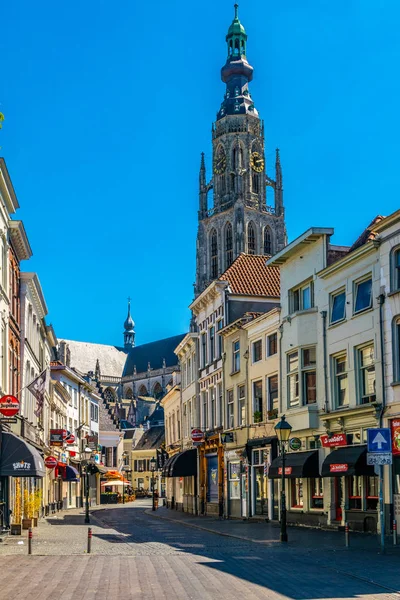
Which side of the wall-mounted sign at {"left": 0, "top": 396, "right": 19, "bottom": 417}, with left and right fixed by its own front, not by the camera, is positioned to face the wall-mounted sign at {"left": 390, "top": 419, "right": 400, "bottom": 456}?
left

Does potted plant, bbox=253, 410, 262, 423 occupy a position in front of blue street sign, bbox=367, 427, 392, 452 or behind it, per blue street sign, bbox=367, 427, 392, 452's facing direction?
behind

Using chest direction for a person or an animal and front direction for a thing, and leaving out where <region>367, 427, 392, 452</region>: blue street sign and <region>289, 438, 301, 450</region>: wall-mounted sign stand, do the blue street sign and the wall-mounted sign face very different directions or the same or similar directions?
same or similar directions

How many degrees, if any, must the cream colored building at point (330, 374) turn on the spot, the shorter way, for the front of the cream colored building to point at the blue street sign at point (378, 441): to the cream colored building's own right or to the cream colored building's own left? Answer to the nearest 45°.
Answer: approximately 45° to the cream colored building's own left

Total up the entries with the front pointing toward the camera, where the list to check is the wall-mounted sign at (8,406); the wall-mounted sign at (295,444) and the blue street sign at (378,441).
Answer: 3

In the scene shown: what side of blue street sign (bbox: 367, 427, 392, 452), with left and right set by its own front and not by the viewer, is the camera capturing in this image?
front

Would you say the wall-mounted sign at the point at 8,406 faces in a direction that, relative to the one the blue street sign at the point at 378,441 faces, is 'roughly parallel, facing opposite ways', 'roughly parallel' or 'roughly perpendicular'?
roughly parallel

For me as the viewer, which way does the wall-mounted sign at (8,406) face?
facing the viewer

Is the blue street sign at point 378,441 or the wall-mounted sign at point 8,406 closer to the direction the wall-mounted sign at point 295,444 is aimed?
the blue street sign

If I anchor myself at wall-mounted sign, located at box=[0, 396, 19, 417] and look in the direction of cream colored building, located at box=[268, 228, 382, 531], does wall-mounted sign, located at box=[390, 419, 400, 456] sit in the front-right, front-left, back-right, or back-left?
front-right

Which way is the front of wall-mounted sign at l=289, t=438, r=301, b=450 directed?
toward the camera

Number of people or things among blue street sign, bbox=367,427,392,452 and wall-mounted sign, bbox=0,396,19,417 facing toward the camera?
2

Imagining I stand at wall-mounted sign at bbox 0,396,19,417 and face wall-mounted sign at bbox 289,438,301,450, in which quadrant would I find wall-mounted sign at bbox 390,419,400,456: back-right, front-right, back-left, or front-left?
front-right

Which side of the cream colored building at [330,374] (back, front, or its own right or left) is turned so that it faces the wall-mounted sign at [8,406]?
front
